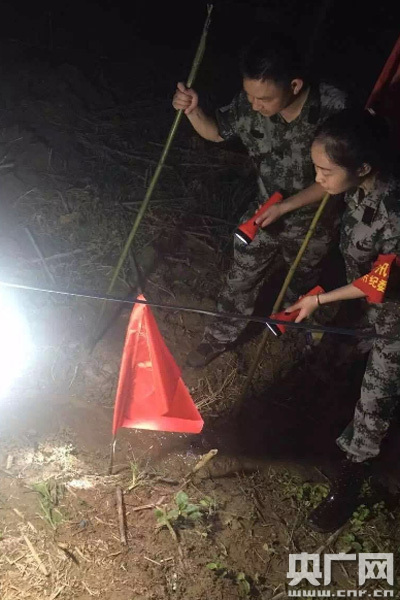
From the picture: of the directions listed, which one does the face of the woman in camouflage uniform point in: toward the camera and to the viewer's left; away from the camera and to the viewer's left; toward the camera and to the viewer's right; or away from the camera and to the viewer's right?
toward the camera and to the viewer's left

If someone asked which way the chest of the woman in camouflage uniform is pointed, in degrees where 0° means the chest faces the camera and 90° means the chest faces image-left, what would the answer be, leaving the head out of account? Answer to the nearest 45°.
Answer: approximately 45°

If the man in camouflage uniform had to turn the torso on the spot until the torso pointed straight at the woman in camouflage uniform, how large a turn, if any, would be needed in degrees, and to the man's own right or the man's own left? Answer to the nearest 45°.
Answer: approximately 90° to the man's own left

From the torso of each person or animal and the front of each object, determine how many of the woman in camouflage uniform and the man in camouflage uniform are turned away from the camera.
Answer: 0
